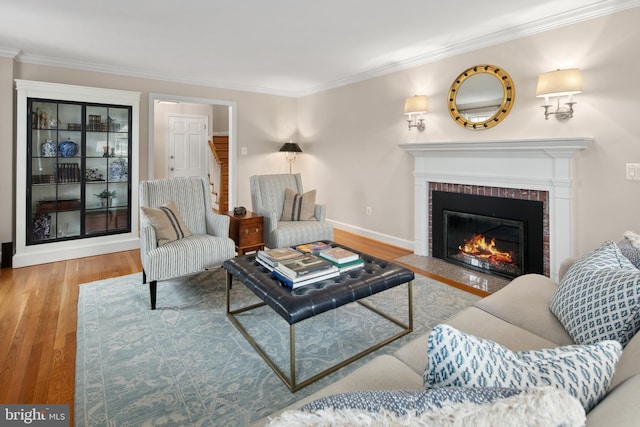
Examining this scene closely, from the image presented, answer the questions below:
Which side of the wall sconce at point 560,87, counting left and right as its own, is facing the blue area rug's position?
front

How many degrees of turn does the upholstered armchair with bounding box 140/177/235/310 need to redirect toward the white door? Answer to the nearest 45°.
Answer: approximately 135° to its left

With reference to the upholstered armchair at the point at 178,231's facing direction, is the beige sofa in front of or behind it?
in front

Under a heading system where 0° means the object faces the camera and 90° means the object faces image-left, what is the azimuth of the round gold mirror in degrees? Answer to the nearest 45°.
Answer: approximately 45°

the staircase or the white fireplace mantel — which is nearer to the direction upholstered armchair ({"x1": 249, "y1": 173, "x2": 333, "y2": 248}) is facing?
the white fireplace mantel

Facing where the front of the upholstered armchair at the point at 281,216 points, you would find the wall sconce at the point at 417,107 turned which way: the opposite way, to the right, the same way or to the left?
to the right

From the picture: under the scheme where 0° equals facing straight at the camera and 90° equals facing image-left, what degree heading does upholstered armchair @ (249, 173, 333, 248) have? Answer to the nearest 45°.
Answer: approximately 315°

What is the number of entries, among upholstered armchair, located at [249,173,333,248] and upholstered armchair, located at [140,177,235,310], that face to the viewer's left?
0

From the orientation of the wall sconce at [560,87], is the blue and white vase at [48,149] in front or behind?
in front
